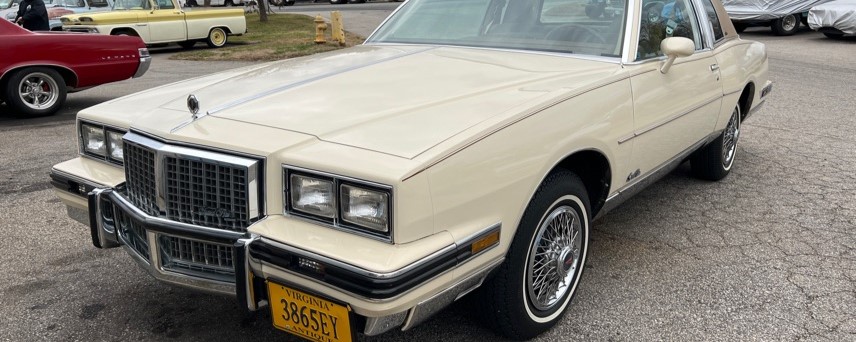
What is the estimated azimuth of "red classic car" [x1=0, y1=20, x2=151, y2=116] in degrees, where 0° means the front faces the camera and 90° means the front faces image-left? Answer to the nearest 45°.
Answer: approximately 90°

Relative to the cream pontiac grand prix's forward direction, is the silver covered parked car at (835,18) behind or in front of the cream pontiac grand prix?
behind

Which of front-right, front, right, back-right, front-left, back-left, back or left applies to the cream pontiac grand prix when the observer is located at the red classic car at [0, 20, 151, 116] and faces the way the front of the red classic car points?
left

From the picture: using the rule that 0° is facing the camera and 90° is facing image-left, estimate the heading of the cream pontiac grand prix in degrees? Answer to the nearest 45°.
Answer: approximately 45°

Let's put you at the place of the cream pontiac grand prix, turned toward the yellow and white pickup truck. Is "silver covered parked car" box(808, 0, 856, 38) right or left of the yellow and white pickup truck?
right

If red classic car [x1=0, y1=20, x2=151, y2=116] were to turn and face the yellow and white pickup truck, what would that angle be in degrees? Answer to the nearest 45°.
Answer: approximately 90° to its right

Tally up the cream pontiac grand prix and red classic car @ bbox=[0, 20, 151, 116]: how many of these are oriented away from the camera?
0

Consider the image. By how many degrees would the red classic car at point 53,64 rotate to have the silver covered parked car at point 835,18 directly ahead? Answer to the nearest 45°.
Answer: approximately 180°
